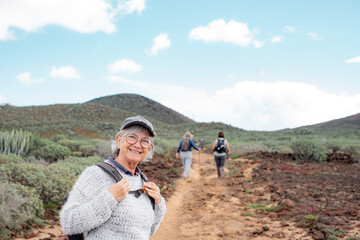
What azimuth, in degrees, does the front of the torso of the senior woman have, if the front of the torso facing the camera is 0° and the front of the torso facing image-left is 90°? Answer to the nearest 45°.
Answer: approximately 315°

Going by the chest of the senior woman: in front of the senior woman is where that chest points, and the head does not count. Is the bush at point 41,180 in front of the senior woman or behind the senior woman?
behind

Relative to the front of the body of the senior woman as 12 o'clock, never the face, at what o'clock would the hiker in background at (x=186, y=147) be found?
The hiker in background is roughly at 8 o'clock from the senior woman.

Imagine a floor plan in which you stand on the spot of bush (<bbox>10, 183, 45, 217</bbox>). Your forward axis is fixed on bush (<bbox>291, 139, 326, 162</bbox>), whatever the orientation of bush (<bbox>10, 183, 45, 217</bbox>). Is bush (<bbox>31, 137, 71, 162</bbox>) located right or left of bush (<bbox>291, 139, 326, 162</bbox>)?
left

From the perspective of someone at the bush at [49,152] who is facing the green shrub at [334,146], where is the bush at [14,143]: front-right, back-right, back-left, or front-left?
back-left

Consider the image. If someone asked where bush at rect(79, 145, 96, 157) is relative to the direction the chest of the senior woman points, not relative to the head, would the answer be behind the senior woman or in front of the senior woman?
behind

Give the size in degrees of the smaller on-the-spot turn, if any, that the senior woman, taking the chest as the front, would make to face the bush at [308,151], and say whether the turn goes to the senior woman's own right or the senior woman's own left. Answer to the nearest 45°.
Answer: approximately 90° to the senior woman's own left

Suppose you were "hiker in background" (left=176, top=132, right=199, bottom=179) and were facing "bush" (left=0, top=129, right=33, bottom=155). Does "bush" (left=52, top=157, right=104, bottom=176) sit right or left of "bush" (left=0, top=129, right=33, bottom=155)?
left

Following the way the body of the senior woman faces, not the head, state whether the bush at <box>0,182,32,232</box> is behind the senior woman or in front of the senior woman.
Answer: behind
